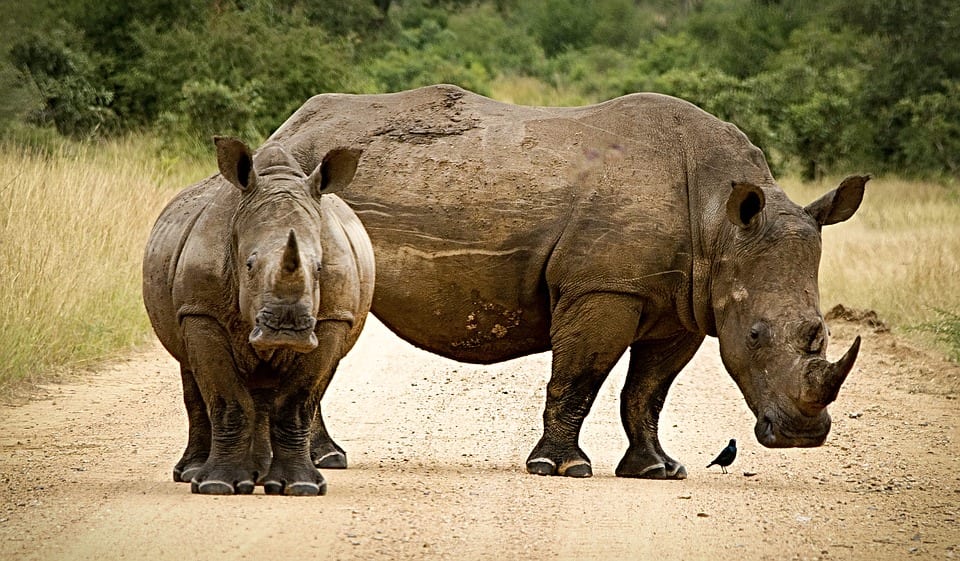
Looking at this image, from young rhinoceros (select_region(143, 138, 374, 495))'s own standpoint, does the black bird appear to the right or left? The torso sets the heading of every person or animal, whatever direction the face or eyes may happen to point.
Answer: on its left

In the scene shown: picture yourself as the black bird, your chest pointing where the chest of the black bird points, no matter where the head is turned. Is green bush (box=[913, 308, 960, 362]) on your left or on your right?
on your left

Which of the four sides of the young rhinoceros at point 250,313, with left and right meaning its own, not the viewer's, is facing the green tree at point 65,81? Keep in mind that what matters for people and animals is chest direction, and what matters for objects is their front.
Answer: back

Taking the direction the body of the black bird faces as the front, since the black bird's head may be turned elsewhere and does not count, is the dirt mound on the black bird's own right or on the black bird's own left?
on the black bird's own left

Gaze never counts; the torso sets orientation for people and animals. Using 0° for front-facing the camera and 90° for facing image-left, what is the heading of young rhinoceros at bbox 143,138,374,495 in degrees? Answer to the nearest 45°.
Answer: approximately 0°

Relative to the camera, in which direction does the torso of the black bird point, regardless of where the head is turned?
to the viewer's right

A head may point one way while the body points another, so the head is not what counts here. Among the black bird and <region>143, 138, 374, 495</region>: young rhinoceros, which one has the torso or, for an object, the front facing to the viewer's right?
the black bird
